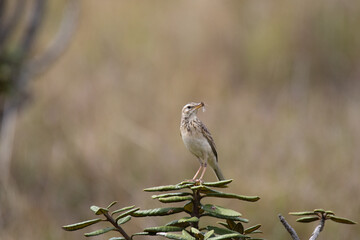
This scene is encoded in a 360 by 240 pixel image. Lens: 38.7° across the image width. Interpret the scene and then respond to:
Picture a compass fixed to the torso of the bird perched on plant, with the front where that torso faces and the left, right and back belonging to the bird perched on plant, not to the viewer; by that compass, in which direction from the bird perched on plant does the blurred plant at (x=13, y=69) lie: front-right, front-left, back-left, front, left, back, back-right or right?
right
